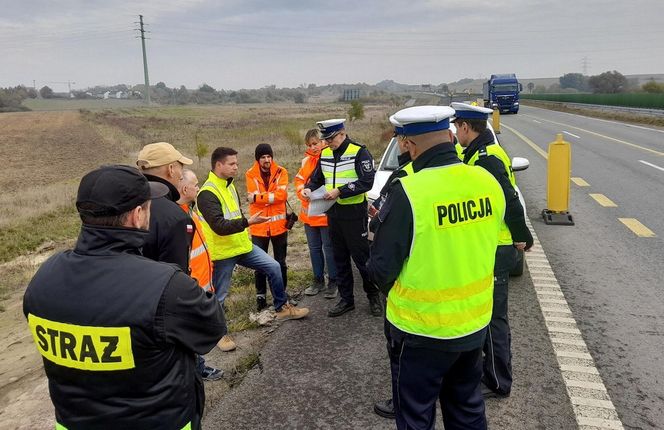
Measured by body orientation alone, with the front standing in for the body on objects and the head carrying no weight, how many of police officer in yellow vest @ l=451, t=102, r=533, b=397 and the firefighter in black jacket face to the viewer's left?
1

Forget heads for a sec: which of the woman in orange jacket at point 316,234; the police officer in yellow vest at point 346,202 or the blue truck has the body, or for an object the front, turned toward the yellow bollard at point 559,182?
the blue truck

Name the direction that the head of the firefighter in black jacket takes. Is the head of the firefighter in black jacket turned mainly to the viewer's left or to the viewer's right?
to the viewer's right

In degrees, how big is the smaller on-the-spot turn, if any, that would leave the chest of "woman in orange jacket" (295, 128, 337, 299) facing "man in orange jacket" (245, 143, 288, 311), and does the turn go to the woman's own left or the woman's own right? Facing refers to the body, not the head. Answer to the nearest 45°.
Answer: approximately 45° to the woman's own right

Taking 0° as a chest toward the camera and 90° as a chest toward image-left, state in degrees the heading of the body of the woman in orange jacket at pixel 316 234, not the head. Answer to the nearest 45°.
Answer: approximately 0°

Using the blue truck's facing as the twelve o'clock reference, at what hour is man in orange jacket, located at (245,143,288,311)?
The man in orange jacket is roughly at 12 o'clock from the blue truck.

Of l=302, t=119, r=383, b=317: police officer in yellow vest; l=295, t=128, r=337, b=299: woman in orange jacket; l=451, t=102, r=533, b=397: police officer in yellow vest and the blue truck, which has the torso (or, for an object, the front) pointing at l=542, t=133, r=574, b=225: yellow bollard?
the blue truck

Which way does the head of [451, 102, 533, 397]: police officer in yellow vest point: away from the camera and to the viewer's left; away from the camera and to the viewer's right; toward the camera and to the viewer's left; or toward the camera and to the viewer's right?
away from the camera and to the viewer's left

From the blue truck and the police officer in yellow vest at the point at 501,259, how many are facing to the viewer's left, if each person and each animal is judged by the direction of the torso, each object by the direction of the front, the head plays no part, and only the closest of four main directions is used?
1

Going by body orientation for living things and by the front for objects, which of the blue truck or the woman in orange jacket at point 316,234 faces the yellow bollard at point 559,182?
the blue truck

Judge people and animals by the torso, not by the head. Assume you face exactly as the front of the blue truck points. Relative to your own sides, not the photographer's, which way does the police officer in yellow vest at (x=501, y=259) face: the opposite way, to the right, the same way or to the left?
to the right
